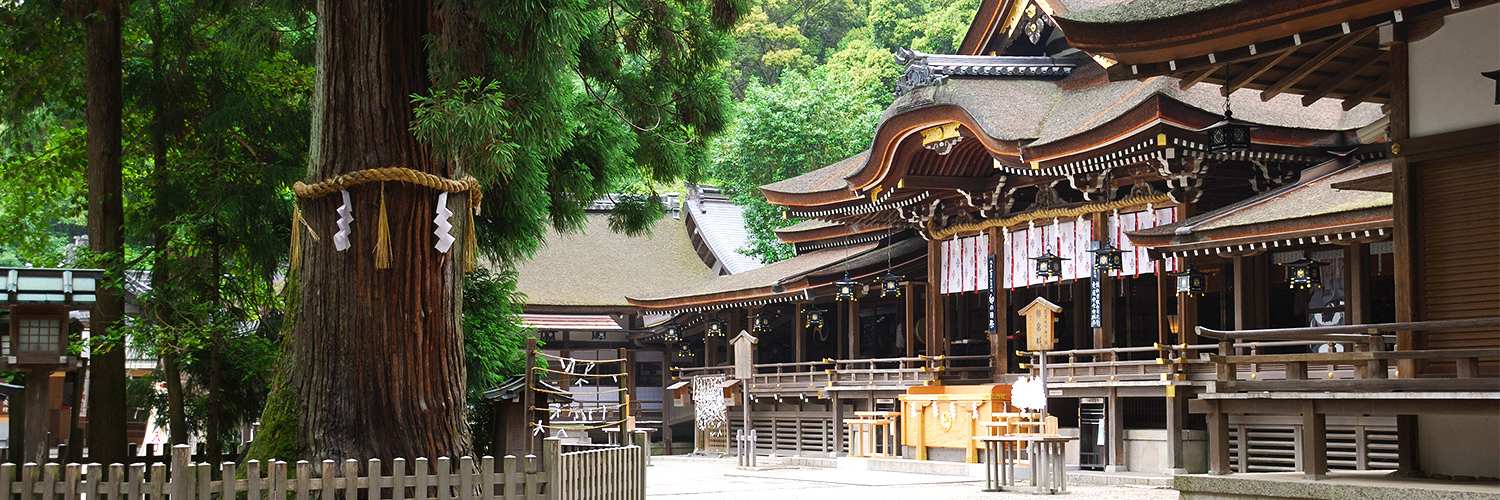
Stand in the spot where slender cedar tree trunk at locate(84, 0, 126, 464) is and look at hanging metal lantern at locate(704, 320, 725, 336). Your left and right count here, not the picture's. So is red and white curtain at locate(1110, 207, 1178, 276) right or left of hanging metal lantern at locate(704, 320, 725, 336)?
right

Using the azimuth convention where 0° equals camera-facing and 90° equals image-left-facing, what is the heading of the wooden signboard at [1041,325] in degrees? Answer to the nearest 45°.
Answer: approximately 45°

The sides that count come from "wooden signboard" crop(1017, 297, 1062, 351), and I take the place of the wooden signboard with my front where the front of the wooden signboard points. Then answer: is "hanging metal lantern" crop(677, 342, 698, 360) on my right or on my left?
on my right

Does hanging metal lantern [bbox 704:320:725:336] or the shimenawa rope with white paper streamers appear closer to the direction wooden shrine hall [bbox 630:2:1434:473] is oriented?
the shimenawa rope with white paper streamers

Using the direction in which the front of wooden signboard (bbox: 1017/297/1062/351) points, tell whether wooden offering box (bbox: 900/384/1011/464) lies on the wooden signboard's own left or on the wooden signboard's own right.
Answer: on the wooden signboard's own right

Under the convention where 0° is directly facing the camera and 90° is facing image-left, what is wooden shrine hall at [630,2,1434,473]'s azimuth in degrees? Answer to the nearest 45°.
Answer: approximately 45°

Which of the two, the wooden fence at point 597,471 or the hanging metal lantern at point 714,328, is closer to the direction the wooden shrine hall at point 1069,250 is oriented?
the wooden fence
